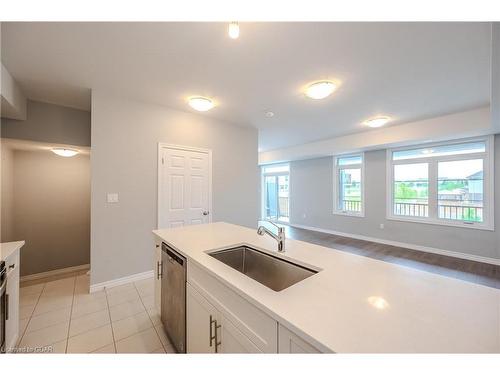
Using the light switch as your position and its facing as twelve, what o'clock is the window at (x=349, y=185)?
The window is roughly at 9 o'clock from the light switch.

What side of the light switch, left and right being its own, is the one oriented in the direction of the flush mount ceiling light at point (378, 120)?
left

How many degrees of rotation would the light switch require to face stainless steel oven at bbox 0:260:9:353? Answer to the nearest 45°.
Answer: approximately 45° to its right

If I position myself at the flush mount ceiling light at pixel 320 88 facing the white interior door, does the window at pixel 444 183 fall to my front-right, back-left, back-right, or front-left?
back-right

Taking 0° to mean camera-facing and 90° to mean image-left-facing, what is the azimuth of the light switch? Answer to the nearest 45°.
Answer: approximately 0°

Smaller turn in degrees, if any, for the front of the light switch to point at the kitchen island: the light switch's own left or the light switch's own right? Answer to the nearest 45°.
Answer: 0° — it already faces it

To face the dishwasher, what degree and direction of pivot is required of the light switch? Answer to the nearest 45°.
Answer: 0° — it already faces it

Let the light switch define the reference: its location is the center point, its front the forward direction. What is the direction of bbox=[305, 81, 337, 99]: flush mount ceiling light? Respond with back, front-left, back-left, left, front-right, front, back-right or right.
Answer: front-left

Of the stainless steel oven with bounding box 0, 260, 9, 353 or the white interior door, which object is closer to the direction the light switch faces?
the stainless steel oven

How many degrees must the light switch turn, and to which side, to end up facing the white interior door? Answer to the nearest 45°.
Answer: approximately 90° to its left

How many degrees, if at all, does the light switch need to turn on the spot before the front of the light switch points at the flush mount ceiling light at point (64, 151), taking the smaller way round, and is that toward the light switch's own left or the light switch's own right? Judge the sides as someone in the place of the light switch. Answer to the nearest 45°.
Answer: approximately 135° to the light switch's own right

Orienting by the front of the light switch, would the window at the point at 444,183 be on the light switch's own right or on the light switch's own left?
on the light switch's own left
